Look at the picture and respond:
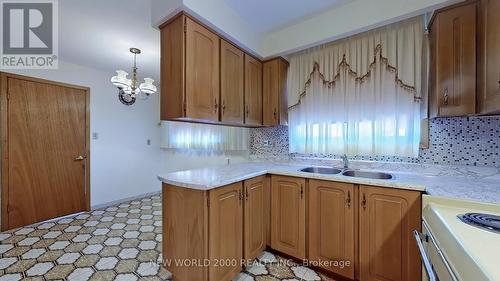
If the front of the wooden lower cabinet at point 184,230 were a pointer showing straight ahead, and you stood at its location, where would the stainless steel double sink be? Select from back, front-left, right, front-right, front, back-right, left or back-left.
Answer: front-left

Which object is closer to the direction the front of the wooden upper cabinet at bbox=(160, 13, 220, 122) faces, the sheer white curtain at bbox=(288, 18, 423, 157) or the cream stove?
the cream stove

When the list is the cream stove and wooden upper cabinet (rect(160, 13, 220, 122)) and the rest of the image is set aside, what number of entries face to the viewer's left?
1

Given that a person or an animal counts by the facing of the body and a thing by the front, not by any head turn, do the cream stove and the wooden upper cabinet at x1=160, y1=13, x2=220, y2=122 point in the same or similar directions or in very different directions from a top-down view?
very different directions

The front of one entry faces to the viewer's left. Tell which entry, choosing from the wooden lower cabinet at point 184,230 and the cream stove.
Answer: the cream stove

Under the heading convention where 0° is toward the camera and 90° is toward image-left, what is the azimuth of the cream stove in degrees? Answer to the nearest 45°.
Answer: approximately 90°

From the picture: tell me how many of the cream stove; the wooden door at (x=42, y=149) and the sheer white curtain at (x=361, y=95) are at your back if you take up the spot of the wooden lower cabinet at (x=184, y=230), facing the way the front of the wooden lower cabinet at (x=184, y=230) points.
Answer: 1

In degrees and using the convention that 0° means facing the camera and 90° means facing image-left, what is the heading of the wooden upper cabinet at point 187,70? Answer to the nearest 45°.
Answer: approximately 315°

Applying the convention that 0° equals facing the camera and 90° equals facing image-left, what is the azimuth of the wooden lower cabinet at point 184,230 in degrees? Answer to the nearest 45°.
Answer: approximately 315°
